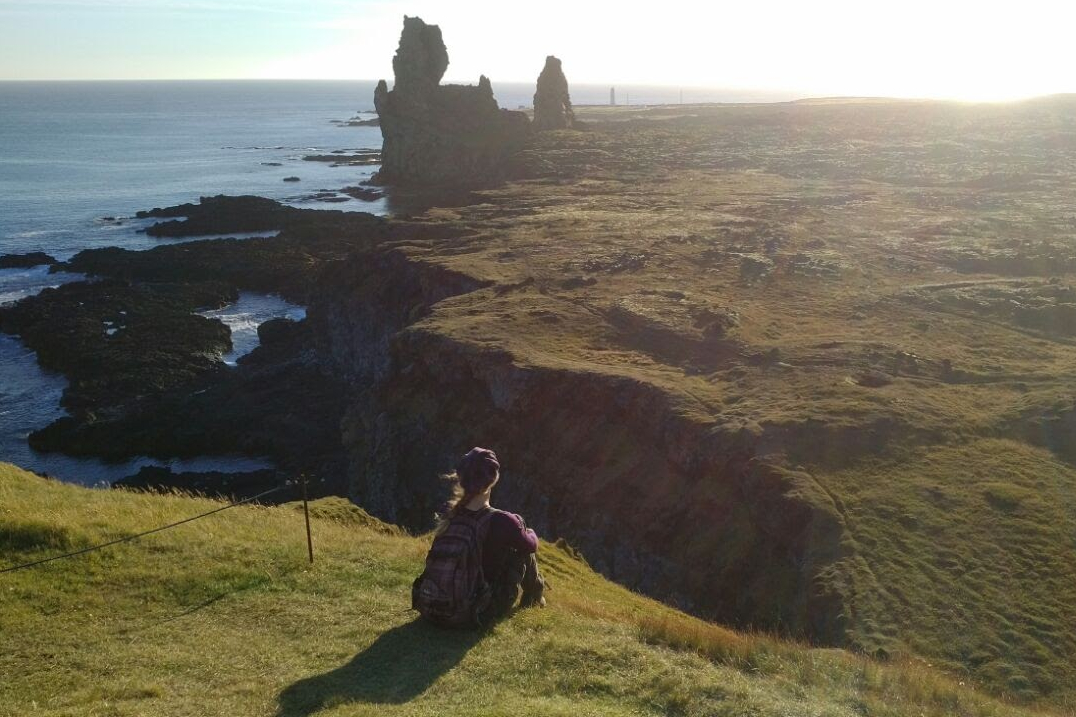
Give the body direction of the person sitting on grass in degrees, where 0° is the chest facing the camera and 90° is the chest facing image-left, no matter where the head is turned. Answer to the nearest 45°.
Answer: approximately 225°
